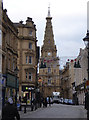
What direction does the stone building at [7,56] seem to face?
to the viewer's right
